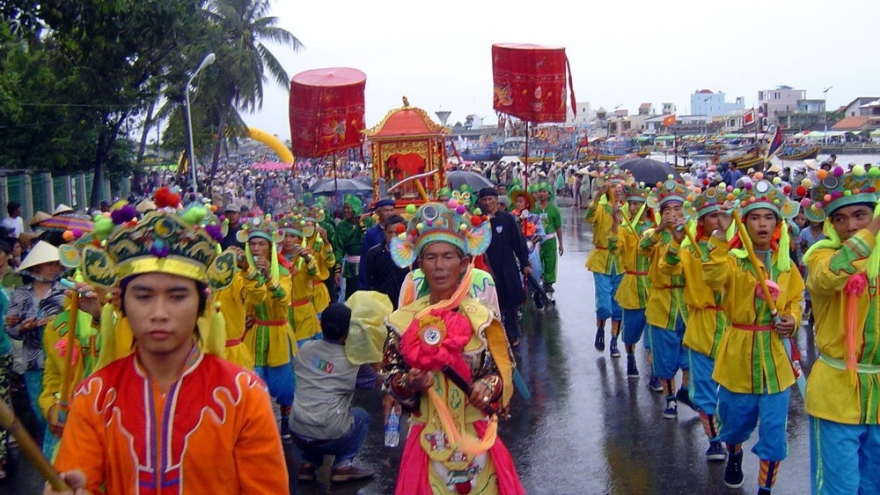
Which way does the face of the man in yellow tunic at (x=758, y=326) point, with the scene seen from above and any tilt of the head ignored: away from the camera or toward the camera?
toward the camera

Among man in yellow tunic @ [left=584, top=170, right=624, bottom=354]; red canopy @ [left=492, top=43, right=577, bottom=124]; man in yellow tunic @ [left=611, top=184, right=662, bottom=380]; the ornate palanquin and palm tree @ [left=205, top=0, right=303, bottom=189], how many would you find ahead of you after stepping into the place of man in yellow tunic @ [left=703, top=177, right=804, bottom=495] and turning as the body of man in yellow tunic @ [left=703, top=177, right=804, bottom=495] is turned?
0

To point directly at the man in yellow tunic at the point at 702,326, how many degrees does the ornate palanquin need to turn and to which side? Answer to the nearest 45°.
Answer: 0° — it already faces them

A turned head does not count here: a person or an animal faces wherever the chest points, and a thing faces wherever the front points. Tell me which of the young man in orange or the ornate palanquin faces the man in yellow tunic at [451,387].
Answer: the ornate palanquin

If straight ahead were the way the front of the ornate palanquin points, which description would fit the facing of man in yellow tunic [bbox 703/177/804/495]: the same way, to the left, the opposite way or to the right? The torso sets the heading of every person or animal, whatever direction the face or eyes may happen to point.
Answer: the same way

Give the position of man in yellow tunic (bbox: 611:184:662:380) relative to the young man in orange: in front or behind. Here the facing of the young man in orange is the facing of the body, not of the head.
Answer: behind

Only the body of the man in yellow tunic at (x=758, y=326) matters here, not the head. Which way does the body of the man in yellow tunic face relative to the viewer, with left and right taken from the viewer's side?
facing the viewer

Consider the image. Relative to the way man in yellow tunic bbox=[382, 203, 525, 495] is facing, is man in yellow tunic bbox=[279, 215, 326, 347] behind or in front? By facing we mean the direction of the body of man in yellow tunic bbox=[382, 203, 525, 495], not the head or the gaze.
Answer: behind

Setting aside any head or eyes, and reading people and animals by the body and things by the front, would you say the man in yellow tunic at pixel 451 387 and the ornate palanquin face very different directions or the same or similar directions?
same or similar directions

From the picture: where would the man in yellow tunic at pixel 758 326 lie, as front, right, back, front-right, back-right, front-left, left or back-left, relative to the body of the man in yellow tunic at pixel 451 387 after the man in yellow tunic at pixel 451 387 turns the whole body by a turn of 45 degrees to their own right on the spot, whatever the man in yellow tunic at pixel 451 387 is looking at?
back

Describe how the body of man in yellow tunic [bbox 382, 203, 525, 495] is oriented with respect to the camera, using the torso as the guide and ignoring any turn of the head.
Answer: toward the camera

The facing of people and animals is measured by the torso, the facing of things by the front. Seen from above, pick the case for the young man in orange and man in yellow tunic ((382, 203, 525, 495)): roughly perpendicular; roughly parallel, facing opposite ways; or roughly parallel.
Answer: roughly parallel

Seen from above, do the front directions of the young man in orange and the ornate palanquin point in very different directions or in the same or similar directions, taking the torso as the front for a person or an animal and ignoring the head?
same or similar directions

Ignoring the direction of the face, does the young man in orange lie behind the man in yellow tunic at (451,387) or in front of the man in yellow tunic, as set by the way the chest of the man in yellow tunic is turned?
in front

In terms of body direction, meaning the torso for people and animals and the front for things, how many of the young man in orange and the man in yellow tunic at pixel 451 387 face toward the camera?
2

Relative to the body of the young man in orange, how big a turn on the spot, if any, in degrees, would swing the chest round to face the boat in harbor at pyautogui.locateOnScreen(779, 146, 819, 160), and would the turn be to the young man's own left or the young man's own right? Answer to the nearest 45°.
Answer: approximately 135° to the young man's own left

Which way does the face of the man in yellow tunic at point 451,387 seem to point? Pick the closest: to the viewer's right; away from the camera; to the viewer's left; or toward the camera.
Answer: toward the camera

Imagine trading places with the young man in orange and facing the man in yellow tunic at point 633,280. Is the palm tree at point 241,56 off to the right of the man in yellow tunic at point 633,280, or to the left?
left
